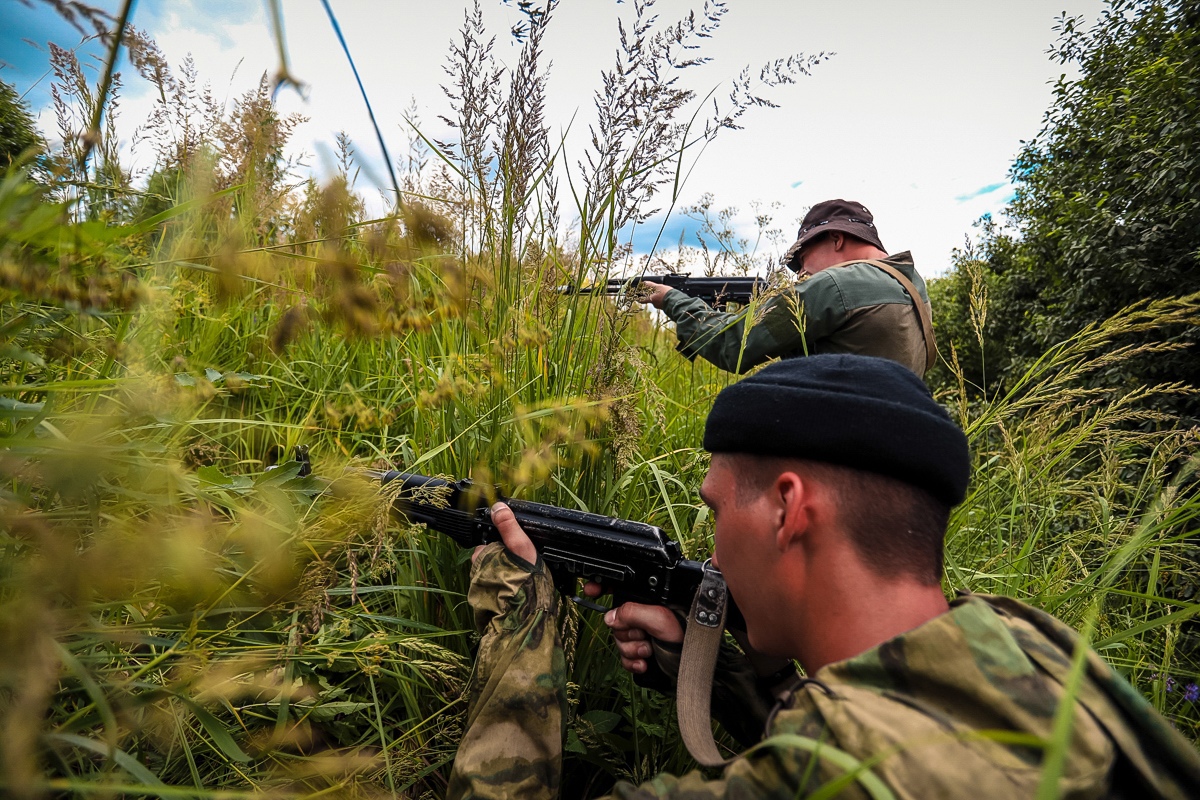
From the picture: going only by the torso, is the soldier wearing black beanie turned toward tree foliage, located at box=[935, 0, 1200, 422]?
no

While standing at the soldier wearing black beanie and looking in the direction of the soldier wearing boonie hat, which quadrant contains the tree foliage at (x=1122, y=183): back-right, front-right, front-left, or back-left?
front-right

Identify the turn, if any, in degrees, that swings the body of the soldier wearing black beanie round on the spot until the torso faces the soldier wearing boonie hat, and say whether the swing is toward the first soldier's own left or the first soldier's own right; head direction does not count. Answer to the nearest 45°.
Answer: approximately 45° to the first soldier's own right

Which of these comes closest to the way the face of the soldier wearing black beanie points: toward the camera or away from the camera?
away from the camera

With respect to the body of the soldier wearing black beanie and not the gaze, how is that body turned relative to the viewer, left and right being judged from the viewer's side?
facing away from the viewer and to the left of the viewer

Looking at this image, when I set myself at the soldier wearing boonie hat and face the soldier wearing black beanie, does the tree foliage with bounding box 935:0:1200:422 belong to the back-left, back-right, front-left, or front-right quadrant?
back-left

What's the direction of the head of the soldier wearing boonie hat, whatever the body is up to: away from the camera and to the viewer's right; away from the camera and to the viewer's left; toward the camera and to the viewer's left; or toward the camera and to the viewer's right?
away from the camera and to the viewer's left
